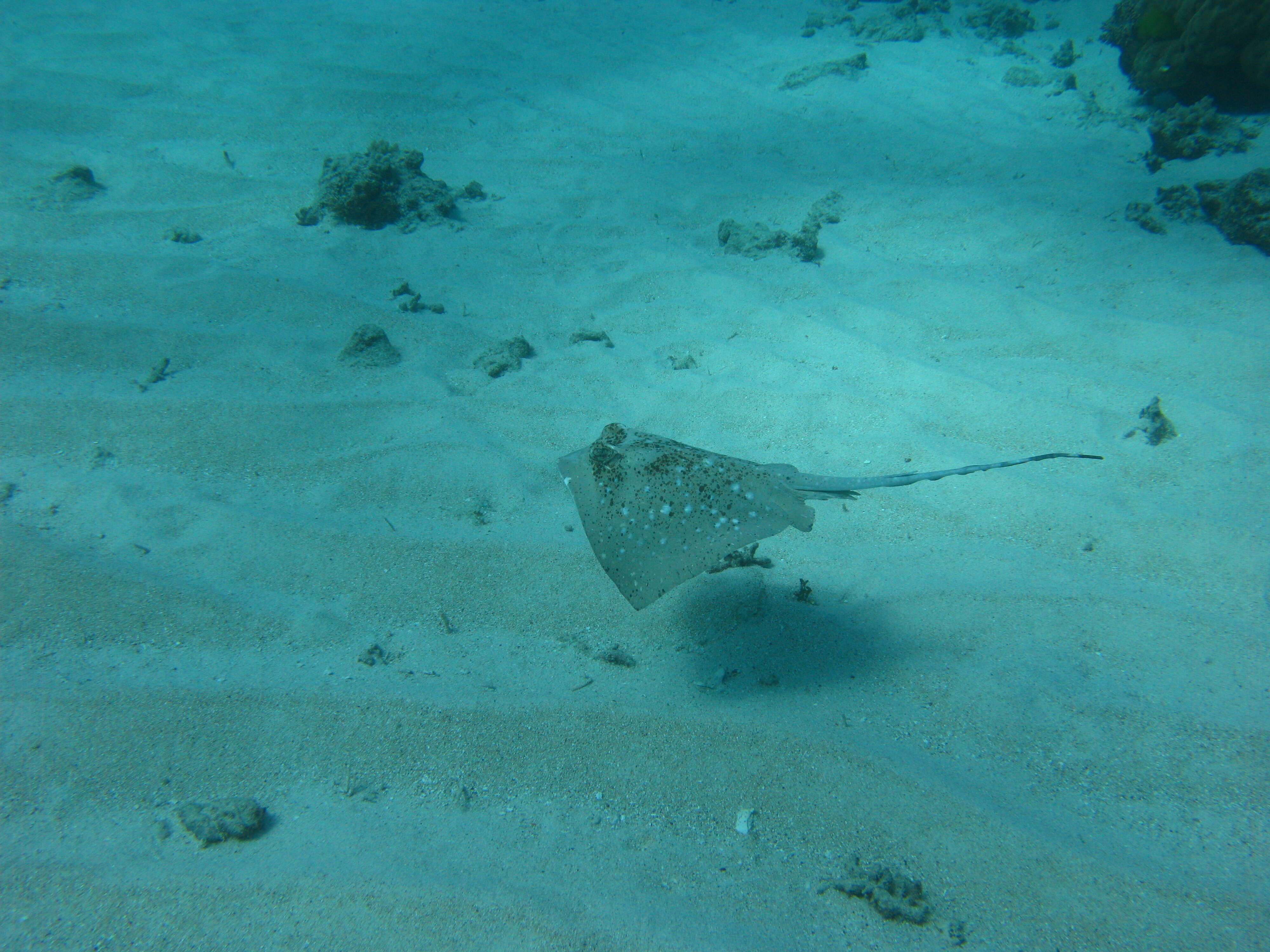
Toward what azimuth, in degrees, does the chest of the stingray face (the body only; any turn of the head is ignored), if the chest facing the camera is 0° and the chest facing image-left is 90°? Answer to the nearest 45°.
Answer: approximately 90°

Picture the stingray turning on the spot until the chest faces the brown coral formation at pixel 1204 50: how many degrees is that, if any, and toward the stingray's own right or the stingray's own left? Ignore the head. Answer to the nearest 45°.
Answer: approximately 90° to the stingray's own right
